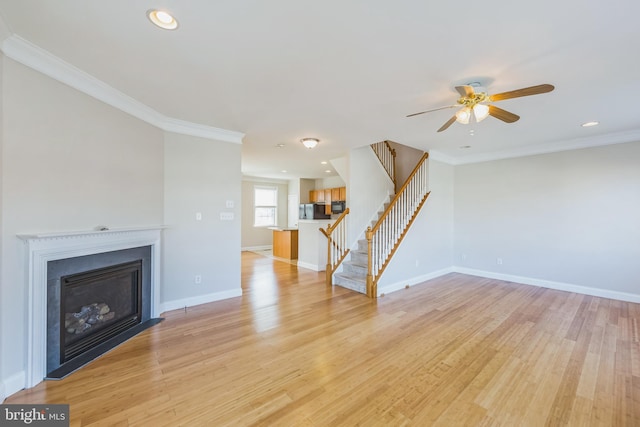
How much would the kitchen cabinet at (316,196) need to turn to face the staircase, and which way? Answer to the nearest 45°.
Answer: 0° — it already faces it

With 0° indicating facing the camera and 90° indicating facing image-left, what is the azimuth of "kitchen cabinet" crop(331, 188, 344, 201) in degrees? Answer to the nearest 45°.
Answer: approximately 0°

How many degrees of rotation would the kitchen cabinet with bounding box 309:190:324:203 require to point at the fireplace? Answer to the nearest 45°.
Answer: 0° — it already faces it

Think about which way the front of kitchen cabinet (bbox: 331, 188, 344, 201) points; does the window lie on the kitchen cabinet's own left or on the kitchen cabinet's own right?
on the kitchen cabinet's own right

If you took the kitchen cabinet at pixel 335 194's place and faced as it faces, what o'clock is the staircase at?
The staircase is roughly at 12 o'clock from the kitchen cabinet.

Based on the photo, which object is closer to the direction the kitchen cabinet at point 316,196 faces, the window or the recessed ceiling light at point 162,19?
the recessed ceiling light

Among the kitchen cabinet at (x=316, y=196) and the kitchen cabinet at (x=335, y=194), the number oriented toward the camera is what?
2

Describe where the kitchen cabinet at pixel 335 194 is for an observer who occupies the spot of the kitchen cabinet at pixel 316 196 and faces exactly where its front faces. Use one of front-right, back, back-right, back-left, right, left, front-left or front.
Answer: front-left

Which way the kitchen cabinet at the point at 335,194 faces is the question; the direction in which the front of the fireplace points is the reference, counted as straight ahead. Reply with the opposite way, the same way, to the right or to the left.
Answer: to the right

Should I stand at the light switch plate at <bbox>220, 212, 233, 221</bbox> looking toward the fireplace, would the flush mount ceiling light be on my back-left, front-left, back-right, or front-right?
back-left

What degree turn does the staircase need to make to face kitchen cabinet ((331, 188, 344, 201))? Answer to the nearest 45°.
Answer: approximately 135° to its right

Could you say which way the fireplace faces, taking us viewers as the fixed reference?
facing the viewer and to the right of the viewer

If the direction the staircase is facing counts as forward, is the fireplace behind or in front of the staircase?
in front

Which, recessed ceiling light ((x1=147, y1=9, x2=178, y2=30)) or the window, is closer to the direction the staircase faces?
the recessed ceiling light

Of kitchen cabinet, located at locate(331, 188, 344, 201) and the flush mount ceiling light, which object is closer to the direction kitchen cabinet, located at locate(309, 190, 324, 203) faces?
the flush mount ceiling light

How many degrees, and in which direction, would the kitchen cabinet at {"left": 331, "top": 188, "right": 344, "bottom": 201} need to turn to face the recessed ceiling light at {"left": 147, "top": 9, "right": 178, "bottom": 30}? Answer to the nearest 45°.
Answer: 0° — it already faces it

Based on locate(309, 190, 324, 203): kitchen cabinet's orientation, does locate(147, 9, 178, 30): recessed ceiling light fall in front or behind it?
in front

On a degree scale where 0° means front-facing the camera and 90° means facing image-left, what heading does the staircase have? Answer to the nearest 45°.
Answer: approximately 45°
